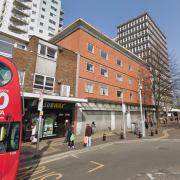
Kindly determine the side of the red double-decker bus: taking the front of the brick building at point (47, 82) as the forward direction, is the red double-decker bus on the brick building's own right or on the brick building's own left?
on the brick building's own right

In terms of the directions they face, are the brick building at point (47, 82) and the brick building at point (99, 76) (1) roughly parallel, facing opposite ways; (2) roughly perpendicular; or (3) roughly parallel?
roughly parallel

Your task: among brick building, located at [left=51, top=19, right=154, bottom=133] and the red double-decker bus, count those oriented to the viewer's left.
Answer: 0

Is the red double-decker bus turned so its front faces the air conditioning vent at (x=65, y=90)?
no

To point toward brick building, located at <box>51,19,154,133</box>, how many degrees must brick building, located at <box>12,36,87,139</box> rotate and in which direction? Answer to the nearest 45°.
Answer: approximately 90° to its left

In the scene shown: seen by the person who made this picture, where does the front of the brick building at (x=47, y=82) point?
facing the viewer and to the right of the viewer

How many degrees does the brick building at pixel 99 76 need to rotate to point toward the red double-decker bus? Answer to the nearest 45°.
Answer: approximately 45° to its right

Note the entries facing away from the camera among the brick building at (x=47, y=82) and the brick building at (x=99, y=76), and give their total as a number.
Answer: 0

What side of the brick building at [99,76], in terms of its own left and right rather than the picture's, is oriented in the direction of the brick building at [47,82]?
right

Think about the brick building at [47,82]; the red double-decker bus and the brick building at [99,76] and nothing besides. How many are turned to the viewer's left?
0
